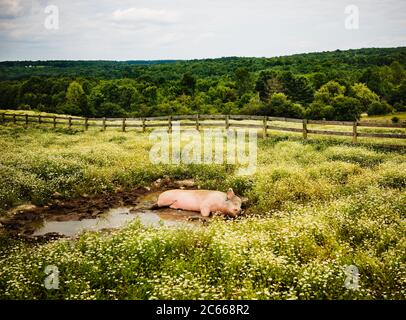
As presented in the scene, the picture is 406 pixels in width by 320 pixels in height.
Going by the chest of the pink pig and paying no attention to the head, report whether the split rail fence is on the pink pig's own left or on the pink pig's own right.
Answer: on the pink pig's own left

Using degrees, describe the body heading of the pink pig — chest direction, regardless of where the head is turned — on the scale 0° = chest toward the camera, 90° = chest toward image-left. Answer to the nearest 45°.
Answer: approximately 270°
